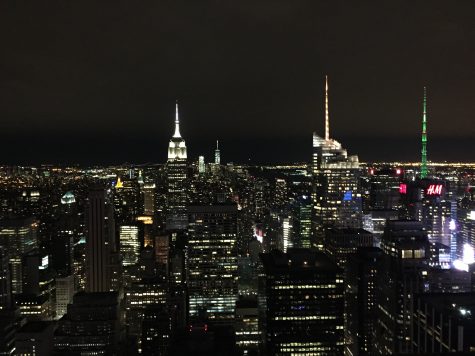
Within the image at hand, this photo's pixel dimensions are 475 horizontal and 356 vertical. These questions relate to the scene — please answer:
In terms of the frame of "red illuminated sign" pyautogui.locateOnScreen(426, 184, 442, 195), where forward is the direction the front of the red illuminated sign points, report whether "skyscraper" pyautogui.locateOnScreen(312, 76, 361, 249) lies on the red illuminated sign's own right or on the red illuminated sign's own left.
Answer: on the red illuminated sign's own right

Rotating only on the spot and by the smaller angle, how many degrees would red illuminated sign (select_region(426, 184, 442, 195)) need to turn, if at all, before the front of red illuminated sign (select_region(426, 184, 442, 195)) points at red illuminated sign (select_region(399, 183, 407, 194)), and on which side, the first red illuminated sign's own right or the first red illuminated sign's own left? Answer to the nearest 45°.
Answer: approximately 135° to the first red illuminated sign's own right

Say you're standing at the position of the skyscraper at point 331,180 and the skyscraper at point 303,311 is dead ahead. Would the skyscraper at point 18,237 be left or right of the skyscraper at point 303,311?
right

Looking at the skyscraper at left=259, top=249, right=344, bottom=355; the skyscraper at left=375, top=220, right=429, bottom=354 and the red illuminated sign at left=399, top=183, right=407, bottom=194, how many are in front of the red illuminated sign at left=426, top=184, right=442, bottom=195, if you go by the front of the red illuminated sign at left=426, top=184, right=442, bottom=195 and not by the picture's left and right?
2

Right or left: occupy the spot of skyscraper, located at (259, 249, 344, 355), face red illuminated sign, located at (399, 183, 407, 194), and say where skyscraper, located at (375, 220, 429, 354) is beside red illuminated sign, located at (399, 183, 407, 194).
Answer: right

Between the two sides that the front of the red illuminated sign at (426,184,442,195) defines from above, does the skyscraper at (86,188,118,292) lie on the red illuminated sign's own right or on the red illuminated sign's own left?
on the red illuminated sign's own right

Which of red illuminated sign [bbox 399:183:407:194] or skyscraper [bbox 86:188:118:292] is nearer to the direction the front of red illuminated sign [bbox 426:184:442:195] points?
the skyscraper

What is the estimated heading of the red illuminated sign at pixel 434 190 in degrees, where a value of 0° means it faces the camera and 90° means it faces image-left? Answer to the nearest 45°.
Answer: approximately 0°

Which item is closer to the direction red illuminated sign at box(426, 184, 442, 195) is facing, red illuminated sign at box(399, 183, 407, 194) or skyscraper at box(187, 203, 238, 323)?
the skyscraper

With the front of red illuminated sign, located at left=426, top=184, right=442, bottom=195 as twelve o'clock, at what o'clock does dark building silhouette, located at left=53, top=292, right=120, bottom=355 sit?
The dark building silhouette is roughly at 1 o'clock from the red illuminated sign.

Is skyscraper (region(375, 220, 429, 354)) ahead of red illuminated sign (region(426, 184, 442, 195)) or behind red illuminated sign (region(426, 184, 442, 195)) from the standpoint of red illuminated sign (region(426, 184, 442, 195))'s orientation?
ahead

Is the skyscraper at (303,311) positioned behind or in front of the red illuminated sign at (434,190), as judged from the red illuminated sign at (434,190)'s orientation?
in front

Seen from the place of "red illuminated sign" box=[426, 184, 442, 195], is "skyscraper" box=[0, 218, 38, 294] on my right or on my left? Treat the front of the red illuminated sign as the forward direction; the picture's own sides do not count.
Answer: on my right
